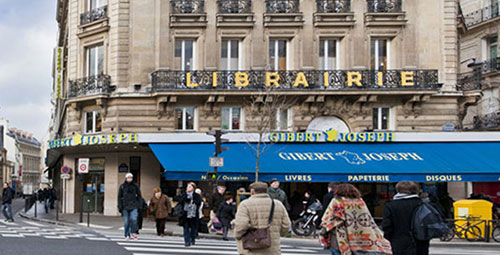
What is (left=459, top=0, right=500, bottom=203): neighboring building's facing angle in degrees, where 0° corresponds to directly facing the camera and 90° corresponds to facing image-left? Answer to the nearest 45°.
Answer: approximately 45°

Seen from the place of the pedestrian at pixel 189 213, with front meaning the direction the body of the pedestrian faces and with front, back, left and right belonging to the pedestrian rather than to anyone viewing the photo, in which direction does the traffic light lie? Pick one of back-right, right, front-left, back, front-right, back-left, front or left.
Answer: back

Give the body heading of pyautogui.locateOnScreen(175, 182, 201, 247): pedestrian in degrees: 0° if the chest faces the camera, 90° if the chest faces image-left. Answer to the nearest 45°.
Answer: approximately 0°

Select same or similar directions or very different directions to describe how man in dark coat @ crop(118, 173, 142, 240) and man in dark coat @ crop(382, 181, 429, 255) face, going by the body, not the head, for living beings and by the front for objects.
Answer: very different directions

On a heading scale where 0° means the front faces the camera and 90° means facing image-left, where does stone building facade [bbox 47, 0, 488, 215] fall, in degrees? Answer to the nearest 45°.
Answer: approximately 0°

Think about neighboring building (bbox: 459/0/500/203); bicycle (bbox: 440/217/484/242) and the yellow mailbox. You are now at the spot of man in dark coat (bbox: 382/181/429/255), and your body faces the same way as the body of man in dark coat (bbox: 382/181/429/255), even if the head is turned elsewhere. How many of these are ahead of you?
3

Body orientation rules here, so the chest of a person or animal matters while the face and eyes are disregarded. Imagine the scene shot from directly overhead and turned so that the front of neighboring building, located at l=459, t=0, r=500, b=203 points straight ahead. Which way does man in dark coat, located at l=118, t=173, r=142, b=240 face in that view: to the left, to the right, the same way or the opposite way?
to the left

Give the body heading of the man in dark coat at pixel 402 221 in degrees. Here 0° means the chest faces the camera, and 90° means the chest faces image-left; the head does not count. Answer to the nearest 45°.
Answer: approximately 180°
